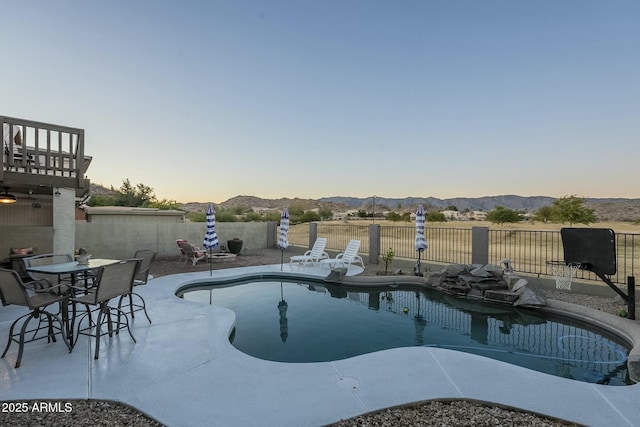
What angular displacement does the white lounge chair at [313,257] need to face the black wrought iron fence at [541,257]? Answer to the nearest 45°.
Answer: approximately 135° to its left

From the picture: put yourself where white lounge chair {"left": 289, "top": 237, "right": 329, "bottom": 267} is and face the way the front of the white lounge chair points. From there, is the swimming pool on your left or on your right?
on your left

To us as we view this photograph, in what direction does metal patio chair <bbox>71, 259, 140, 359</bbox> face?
facing away from the viewer and to the left of the viewer

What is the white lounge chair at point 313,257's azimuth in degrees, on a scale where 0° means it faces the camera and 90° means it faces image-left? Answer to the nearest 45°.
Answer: approximately 45°

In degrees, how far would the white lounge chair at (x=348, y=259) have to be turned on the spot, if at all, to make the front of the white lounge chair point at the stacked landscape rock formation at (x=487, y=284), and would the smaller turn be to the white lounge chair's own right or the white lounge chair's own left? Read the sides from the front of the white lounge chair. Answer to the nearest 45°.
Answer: approximately 90° to the white lounge chair's own left

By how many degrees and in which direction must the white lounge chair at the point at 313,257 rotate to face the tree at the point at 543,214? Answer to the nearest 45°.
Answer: approximately 180°

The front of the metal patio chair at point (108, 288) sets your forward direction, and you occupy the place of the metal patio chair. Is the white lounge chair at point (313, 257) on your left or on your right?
on your right

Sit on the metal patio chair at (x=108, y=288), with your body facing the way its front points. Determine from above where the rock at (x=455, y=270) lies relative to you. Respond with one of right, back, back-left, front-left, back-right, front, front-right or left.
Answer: back-right

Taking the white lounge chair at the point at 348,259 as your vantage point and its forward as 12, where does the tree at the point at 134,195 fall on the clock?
The tree is roughly at 3 o'clock from the white lounge chair.

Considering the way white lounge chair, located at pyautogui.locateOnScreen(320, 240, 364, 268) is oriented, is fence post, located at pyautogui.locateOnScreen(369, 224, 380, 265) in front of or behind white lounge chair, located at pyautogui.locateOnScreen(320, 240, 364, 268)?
behind

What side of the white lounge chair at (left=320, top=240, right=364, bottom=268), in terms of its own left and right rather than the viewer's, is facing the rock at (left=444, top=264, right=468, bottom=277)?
left

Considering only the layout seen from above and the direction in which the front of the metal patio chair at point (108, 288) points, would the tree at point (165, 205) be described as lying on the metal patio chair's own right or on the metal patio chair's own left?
on the metal patio chair's own right

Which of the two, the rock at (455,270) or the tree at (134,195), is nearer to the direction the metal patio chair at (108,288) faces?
the tree
